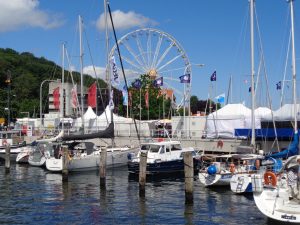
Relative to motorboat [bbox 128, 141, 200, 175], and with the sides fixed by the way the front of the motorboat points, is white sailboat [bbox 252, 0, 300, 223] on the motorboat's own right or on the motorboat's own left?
on the motorboat's own left

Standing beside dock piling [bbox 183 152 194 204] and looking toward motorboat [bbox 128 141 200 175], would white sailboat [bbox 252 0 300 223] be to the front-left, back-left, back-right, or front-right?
back-right

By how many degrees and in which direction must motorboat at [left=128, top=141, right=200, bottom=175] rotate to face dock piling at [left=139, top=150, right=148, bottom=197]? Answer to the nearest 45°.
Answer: approximately 45° to its left

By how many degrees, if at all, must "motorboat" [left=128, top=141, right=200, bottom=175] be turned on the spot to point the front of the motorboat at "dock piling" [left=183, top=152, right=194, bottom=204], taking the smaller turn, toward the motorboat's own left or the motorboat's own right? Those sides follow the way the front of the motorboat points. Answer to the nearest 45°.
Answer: approximately 45° to the motorboat's own left

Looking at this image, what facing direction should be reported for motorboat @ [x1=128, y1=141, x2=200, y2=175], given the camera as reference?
facing the viewer and to the left of the viewer

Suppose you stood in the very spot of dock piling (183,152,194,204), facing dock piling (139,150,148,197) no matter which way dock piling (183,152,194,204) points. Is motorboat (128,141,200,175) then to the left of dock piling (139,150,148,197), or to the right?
right
